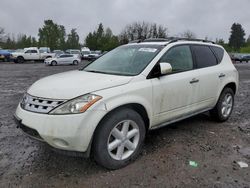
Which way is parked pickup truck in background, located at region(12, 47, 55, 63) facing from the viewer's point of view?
to the viewer's left

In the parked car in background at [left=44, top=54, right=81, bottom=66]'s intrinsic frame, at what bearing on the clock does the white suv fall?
The white suv is roughly at 9 o'clock from the parked car in background.

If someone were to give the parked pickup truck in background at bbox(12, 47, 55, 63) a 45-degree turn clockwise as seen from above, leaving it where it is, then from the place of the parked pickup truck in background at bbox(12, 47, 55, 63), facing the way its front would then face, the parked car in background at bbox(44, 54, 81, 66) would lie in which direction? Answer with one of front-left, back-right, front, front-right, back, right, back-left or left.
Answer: back

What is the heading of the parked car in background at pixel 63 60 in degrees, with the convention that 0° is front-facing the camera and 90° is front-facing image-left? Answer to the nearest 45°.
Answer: approximately 90°

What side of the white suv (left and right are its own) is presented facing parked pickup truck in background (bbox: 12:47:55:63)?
right

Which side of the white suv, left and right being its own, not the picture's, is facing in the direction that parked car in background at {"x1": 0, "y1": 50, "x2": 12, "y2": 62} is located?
right

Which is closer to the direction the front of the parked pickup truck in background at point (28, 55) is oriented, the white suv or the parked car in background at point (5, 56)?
the parked car in background

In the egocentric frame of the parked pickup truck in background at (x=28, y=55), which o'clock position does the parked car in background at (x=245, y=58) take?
the parked car in background at (x=245, y=58) is roughly at 6 o'clock from the parked pickup truck in background at (x=28, y=55).

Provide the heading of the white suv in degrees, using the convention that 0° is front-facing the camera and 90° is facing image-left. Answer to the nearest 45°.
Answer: approximately 45°
